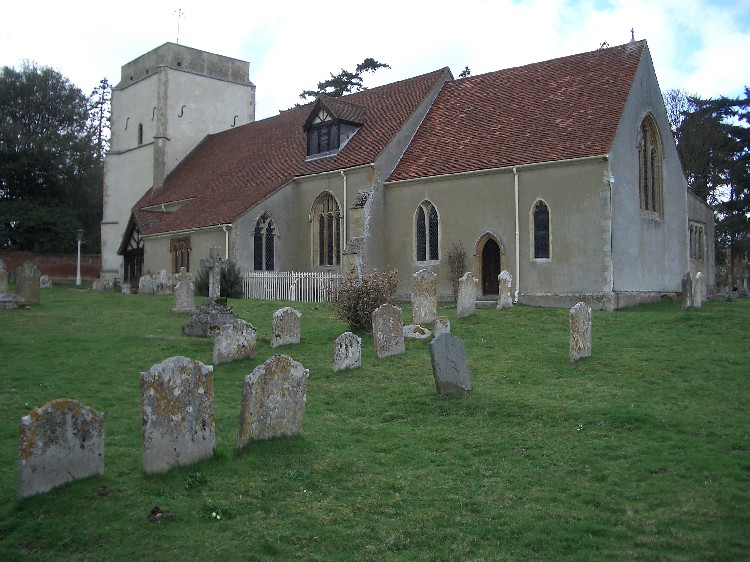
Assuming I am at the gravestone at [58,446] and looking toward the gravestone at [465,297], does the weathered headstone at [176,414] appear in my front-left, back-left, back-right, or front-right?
front-right

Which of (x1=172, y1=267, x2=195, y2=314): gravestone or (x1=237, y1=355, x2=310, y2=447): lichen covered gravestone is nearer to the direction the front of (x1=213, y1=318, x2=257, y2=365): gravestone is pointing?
the lichen covered gravestone

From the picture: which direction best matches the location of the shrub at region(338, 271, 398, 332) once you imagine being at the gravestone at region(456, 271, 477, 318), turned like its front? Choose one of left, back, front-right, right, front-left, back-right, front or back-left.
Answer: right

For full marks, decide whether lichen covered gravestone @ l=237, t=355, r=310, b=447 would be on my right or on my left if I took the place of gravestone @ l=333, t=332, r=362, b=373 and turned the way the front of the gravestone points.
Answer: on my right

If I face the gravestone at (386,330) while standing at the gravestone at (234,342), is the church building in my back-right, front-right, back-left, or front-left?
front-left

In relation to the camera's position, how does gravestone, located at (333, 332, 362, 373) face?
facing the viewer and to the right of the viewer

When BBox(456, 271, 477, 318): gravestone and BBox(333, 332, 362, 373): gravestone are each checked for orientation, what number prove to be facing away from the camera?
0

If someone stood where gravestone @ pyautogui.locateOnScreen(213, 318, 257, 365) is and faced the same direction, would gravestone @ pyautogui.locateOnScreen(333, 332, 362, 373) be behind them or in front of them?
in front

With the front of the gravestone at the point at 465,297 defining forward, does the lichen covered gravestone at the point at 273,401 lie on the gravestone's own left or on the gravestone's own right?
on the gravestone's own right

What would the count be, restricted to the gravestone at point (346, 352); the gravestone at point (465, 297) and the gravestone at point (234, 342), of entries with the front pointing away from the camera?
0

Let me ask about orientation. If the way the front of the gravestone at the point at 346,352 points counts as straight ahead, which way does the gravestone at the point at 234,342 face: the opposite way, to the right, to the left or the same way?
the same way

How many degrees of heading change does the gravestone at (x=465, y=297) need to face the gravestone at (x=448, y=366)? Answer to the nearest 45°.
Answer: approximately 45° to its right

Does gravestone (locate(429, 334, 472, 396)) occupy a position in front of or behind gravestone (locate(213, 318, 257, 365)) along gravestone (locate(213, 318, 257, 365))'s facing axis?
in front

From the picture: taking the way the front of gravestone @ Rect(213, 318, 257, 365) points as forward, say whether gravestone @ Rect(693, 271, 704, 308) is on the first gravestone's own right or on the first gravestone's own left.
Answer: on the first gravestone's own left

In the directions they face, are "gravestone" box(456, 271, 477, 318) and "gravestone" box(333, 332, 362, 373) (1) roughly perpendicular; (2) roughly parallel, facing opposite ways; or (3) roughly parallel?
roughly parallel

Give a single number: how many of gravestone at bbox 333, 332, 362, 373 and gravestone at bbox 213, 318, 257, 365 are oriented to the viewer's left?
0
